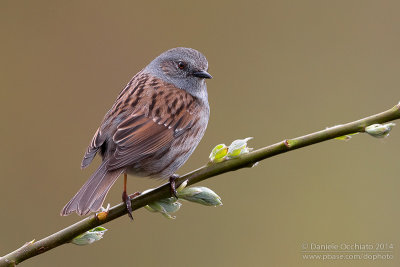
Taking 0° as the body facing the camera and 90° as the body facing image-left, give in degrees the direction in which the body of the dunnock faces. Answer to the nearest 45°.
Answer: approximately 225°
